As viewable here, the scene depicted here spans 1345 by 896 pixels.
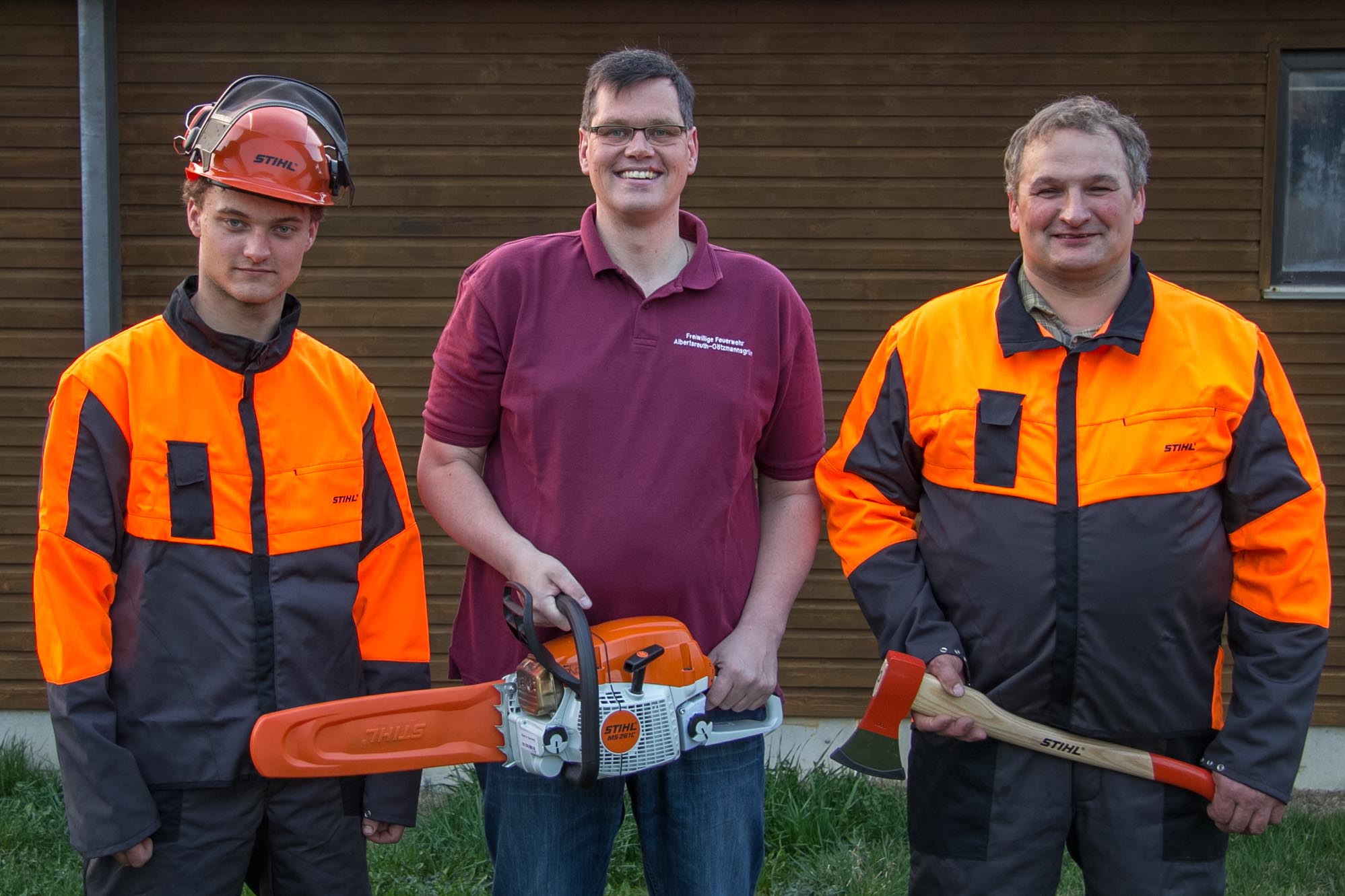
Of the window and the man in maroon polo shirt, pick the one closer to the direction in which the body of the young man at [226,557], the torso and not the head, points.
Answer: the man in maroon polo shirt

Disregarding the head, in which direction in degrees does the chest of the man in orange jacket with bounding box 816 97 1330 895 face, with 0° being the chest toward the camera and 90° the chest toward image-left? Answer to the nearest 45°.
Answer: approximately 0°

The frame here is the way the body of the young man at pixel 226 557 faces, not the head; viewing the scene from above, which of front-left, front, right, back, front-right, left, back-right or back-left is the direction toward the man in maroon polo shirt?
left

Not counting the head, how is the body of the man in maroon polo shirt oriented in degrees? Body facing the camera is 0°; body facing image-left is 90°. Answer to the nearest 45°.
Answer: approximately 0°

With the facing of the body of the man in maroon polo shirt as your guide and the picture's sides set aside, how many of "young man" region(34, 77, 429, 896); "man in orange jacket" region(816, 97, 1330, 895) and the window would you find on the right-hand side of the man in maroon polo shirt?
1

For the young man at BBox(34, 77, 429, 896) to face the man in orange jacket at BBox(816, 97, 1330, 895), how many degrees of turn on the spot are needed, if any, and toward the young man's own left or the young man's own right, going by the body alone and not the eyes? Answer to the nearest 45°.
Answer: approximately 90° to the young man's own left

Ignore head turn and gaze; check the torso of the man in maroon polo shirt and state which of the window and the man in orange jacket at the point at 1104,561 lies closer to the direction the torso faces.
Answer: the man in orange jacket

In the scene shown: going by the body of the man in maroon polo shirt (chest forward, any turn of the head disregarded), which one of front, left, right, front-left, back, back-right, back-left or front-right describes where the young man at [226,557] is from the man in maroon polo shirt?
right

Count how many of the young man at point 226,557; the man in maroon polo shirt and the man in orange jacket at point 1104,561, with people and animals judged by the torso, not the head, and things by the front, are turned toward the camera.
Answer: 3

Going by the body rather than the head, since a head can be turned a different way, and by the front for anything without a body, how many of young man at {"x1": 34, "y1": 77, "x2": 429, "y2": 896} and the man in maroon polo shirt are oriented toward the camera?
2

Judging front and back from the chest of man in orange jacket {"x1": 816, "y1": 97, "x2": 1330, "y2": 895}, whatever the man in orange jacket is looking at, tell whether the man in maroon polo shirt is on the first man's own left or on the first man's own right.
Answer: on the first man's own right

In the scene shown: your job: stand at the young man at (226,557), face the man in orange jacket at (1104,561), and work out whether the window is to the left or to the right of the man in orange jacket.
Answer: left

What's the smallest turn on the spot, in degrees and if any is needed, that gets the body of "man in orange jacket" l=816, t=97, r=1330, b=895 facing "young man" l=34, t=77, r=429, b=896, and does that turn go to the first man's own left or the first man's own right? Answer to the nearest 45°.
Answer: approximately 90° to the first man's own right
